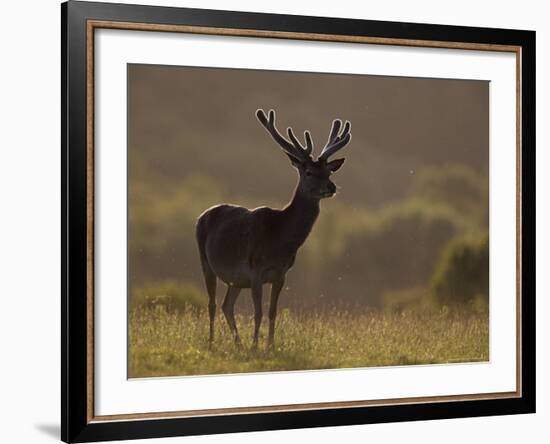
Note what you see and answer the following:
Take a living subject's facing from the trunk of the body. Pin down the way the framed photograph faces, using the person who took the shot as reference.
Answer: facing the viewer and to the right of the viewer
